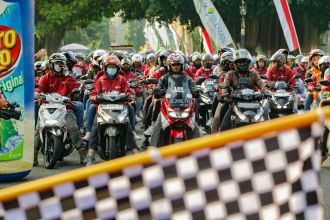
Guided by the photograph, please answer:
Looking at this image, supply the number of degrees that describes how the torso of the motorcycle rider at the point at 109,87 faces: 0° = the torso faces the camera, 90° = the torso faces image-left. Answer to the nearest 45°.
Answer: approximately 0°

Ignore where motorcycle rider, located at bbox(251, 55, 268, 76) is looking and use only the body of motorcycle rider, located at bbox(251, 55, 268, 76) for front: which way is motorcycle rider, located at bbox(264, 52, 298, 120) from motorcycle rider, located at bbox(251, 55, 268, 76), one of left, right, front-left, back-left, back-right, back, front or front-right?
front

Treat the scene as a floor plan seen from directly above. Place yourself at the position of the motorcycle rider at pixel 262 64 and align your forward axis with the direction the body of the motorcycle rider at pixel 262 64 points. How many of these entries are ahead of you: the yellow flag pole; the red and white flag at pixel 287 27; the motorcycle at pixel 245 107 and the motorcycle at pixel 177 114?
3

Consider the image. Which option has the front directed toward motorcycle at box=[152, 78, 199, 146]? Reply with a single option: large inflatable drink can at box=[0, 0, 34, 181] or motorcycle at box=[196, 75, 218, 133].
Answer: motorcycle at box=[196, 75, 218, 133]

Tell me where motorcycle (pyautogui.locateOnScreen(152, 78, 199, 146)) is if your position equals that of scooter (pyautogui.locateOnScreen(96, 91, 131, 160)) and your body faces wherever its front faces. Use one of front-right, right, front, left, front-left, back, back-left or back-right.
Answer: left

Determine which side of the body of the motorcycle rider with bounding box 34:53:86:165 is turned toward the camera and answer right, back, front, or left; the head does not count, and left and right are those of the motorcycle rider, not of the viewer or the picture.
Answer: front

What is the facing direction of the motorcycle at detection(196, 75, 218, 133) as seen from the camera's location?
facing the viewer

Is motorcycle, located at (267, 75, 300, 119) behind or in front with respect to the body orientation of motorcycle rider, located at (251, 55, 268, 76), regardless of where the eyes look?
in front

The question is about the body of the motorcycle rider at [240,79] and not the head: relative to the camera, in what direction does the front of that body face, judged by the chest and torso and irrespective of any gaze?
toward the camera
